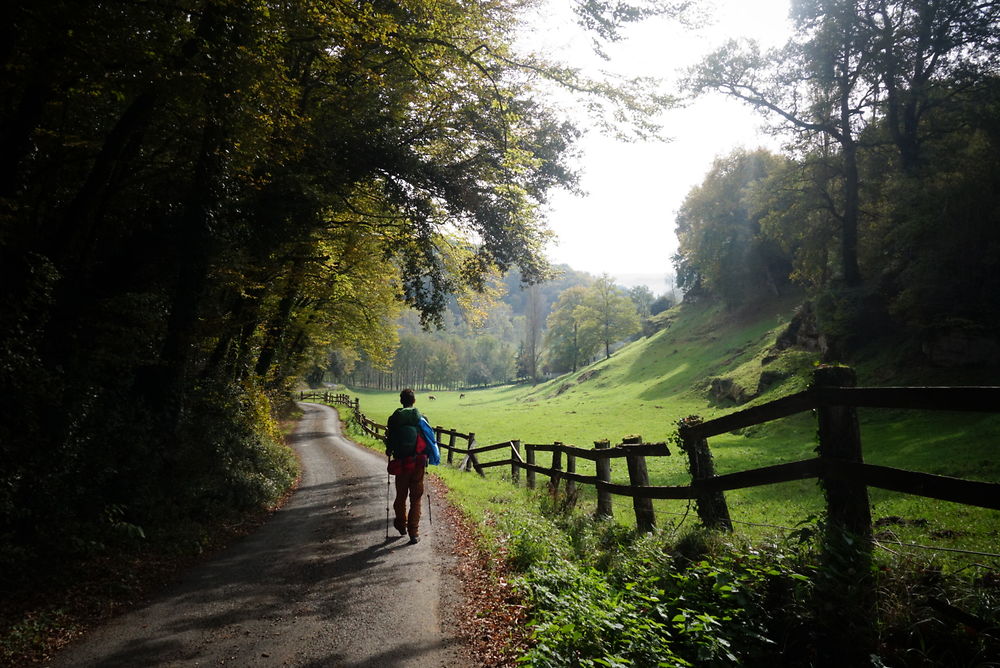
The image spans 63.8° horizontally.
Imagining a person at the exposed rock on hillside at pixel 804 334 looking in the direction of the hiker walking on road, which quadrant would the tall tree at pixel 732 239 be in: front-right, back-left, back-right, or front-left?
back-right

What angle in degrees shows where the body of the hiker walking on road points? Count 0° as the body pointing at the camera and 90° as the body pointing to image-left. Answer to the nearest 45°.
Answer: approximately 180°

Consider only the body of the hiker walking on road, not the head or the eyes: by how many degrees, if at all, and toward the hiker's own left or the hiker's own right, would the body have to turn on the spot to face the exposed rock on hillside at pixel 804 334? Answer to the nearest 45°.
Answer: approximately 45° to the hiker's own right

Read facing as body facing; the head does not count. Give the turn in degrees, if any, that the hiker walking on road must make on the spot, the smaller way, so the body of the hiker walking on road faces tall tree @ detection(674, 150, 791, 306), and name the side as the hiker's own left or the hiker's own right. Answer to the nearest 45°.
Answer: approximately 45° to the hiker's own right
